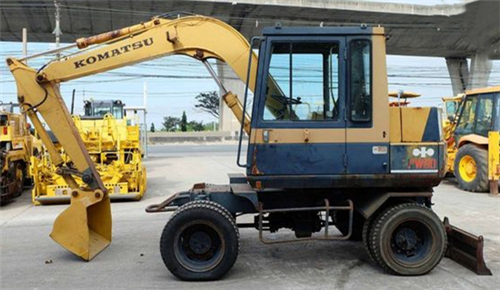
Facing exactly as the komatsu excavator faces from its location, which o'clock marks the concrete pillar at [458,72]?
The concrete pillar is roughly at 4 o'clock from the komatsu excavator.

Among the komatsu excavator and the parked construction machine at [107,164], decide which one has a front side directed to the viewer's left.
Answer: the komatsu excavator

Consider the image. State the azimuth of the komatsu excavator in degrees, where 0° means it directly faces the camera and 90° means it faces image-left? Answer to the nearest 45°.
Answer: approximately 90°

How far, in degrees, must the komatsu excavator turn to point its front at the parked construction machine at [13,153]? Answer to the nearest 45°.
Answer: approximately 45° to its right

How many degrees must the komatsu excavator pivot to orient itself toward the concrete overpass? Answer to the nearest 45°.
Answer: approximately 90° to its right
